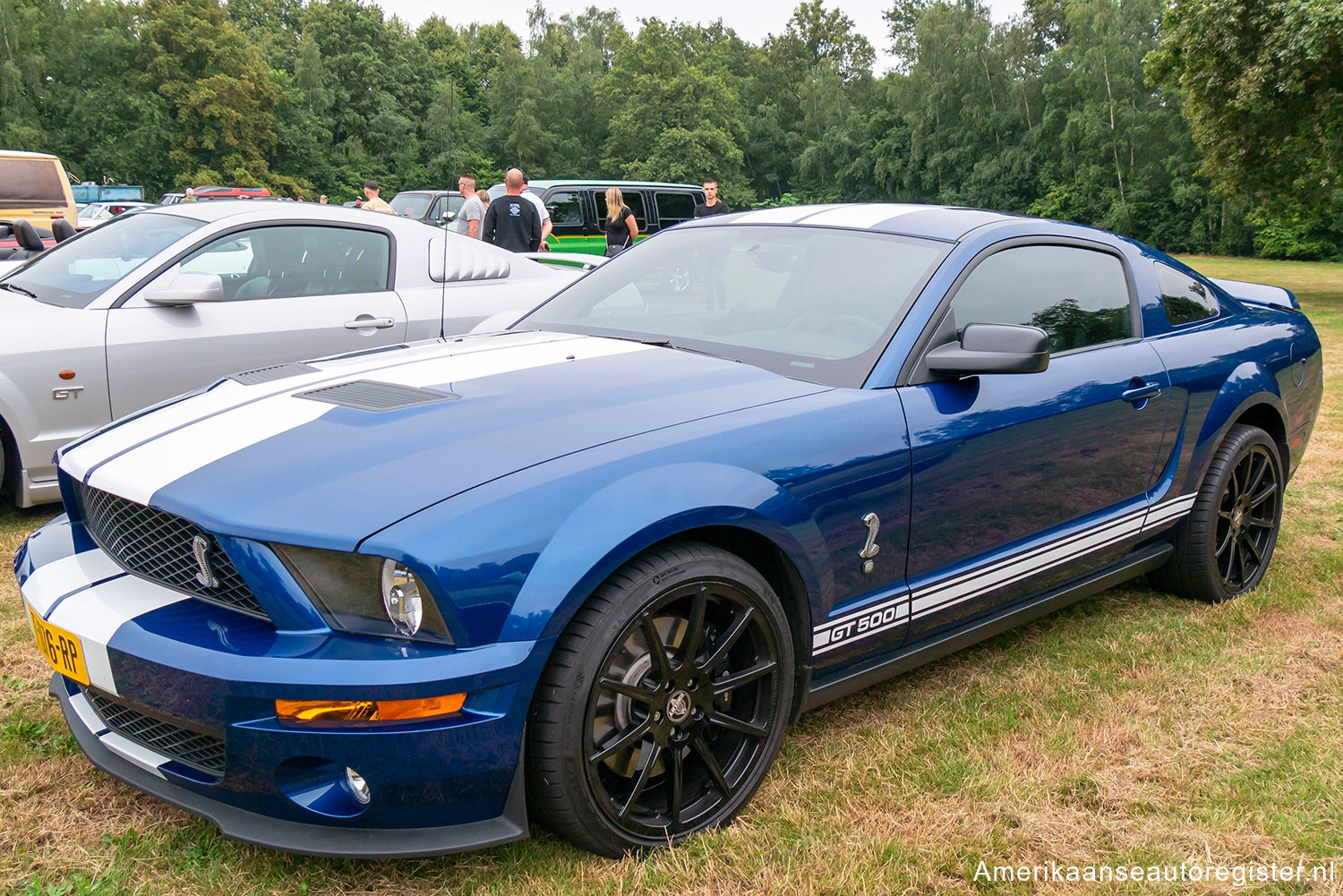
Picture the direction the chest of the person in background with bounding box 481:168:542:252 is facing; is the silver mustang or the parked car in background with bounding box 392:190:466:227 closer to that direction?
the parked car in background

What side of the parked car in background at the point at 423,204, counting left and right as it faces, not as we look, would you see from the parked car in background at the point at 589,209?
left

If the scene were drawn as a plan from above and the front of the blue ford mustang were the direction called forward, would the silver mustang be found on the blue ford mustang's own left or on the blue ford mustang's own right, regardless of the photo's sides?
on the blue ford mustang's own right

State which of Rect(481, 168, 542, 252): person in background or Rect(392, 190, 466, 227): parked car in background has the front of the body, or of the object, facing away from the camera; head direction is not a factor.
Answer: the person in background

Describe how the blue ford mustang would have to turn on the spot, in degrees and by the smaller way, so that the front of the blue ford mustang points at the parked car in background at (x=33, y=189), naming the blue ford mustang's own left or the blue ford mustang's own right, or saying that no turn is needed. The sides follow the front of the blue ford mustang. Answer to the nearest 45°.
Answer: approximately 90° to the blue ford mustang's own right

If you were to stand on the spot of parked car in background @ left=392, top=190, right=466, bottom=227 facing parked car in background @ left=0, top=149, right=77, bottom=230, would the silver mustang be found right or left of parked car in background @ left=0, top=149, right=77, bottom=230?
left

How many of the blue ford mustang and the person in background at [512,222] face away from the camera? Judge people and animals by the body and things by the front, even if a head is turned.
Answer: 1

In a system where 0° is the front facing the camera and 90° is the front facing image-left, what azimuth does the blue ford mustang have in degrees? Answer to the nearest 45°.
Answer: approximately 45°

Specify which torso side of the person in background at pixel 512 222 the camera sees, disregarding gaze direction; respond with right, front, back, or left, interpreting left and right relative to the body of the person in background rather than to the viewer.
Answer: back

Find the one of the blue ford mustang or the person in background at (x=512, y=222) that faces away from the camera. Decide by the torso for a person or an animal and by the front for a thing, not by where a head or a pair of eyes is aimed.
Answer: the person in background

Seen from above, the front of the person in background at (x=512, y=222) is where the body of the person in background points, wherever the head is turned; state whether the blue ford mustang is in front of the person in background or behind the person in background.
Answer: behind

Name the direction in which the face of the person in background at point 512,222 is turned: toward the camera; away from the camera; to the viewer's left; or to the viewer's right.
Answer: away from the camera
